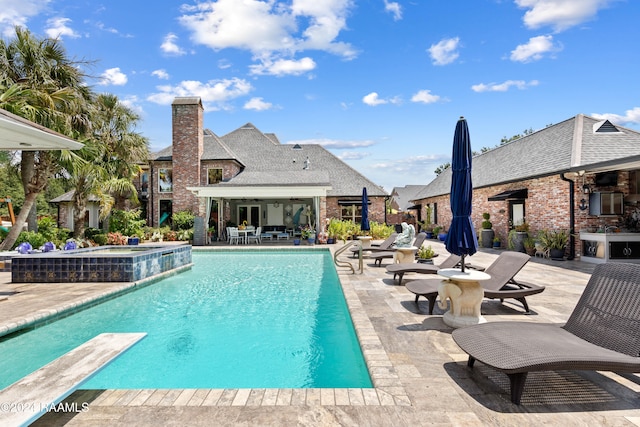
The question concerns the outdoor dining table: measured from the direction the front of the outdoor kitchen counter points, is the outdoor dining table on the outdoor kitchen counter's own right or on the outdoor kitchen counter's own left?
on the outdoor kitchen counter's own right

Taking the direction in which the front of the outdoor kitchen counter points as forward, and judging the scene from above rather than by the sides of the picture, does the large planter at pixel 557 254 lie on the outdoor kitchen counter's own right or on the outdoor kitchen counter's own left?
on the outdoor kitchen counter's own right

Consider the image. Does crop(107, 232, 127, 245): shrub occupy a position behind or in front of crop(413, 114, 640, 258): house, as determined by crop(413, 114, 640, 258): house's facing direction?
in front

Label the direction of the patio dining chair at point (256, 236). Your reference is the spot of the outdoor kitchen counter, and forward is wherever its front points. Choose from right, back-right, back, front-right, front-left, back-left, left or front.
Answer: right

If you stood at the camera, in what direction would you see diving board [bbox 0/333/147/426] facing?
facing away from the viewer and to the right of the viewer

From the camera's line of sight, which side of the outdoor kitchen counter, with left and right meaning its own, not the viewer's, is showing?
front

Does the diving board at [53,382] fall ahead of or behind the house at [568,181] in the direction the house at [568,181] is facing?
ahead

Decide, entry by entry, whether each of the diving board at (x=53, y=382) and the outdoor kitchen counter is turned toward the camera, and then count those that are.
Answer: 1

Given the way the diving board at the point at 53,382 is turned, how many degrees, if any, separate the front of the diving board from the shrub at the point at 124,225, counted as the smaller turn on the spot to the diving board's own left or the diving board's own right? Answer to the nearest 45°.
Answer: approximately 45° to the diving board's own left

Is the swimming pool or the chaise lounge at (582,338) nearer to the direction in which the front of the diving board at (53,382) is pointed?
the swimming pool

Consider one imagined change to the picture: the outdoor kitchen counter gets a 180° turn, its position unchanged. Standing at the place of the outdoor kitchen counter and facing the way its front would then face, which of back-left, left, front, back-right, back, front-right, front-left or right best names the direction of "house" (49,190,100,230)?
left

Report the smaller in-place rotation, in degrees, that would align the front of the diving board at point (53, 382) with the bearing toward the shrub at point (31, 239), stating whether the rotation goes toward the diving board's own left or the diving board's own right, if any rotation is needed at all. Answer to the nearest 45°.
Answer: approximately 45° to the diving board's own left
